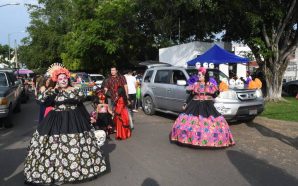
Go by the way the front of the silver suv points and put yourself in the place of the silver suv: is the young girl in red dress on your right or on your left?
on your right

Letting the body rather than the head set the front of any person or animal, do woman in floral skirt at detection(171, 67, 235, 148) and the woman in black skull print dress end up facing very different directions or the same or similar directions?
same or similar directions

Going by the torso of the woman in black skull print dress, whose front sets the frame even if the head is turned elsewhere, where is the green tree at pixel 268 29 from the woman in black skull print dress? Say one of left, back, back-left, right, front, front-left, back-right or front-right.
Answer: back-left

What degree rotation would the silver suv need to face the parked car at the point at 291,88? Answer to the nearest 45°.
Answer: approximately 90° to its left

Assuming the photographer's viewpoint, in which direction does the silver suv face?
facing the viewer and to the right of the viewer

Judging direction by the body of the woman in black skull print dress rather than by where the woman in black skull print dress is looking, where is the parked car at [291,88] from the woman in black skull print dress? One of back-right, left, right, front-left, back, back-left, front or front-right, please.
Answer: back-left

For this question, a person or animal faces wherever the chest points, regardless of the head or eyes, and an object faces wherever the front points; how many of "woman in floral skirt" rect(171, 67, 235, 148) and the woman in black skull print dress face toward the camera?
2

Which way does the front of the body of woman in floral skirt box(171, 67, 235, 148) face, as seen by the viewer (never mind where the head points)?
toward the camera

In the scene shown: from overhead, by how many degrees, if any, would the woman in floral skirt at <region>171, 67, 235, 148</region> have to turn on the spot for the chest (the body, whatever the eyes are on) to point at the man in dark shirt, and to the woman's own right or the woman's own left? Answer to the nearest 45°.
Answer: approximately 135° to the woman's own right

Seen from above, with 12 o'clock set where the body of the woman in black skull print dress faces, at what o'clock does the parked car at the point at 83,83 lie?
The parked car is roughly at 6 o'clock from the woman in black skull print dress.
